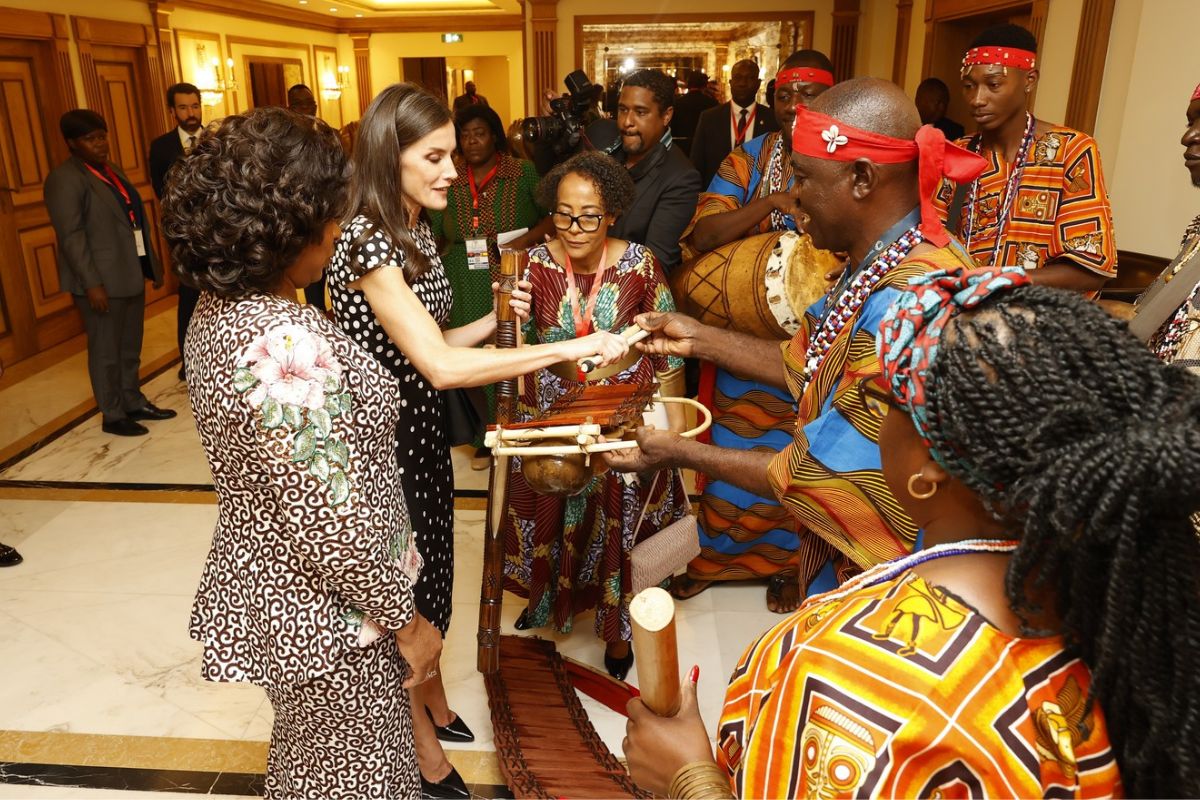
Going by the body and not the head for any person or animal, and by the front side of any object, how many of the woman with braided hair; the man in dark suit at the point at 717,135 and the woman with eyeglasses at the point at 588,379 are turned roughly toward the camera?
2

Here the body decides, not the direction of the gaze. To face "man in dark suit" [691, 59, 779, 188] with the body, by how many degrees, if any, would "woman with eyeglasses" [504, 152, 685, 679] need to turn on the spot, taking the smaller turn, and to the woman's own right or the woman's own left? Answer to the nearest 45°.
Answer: approximately 180°

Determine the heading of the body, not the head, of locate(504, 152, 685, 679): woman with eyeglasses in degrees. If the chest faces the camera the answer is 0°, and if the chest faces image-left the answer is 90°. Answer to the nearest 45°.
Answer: approximately 0°

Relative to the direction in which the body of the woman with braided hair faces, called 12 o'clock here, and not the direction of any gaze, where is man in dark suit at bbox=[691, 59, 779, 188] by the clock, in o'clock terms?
The man in dark suit is roughly at 1 o'clock from the woman with braided hair.

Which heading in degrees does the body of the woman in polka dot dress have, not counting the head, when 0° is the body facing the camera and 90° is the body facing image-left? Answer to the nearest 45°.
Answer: approximately 270°

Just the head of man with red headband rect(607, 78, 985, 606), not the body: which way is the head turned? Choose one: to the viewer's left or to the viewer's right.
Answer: to the viewer's left

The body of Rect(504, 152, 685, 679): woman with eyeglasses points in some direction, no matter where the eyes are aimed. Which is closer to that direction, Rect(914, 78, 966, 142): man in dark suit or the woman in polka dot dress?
the woman in polka dot dress

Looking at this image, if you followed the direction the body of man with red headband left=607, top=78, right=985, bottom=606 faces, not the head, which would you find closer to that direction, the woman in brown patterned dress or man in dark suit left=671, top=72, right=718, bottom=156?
the woman in brown patterned dress

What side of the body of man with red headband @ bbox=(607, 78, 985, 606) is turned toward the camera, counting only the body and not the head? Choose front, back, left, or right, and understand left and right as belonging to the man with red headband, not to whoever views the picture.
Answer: left

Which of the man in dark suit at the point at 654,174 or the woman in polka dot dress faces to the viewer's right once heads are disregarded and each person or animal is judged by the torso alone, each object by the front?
the woman in polka dot dress

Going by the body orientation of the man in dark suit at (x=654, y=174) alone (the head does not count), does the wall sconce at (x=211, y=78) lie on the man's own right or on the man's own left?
on the man's own right
